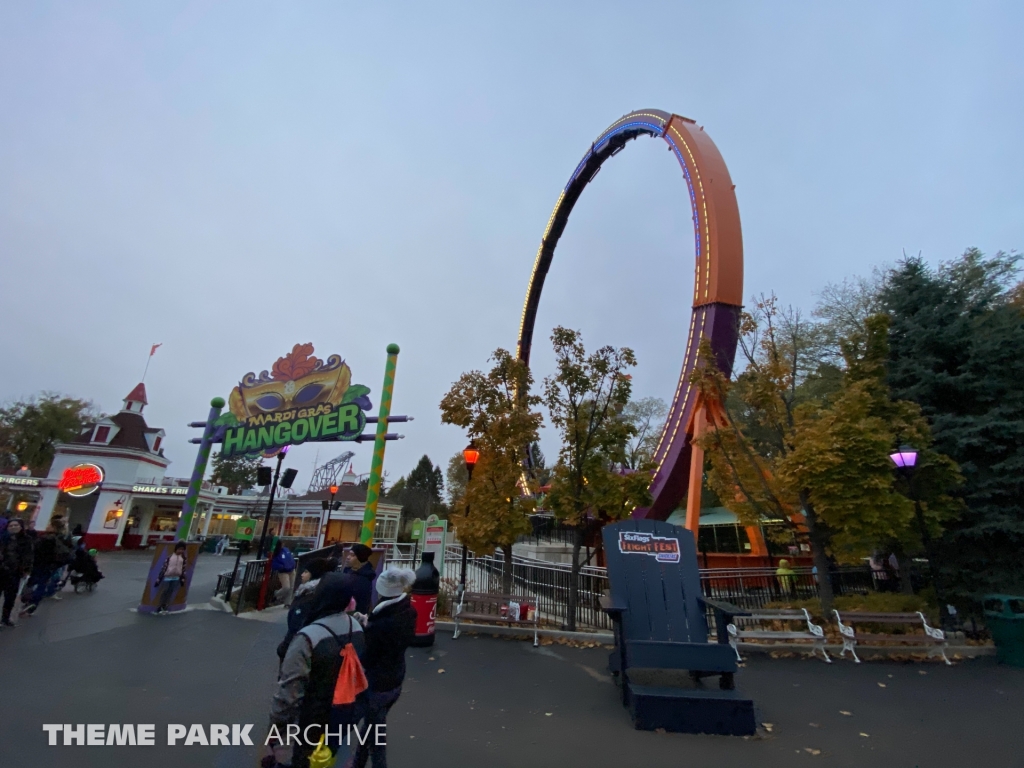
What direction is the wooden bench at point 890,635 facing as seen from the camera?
toward the camera

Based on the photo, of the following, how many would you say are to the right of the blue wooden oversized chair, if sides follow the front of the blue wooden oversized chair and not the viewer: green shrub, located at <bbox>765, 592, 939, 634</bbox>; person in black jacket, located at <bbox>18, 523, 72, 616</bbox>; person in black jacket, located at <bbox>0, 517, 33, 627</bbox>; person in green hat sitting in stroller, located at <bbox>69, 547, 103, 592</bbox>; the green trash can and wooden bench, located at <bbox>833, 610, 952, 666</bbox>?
3

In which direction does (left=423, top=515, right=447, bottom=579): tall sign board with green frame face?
toward the camera

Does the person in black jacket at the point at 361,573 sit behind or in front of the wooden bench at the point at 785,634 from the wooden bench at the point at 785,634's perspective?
in front

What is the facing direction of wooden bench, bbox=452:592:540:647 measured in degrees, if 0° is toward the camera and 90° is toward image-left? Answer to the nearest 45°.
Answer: approximately 0°

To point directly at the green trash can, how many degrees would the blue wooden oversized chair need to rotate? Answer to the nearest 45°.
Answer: approximately 135° to its left

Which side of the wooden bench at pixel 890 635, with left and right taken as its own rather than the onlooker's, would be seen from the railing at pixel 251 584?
right

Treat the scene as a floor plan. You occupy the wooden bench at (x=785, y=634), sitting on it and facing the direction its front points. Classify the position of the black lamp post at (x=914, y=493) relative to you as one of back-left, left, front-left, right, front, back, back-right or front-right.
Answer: back-left

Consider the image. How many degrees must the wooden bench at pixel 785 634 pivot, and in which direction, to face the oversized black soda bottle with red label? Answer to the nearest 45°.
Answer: approximately 45° to its right

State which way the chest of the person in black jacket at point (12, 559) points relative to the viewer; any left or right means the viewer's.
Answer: facing the viewer

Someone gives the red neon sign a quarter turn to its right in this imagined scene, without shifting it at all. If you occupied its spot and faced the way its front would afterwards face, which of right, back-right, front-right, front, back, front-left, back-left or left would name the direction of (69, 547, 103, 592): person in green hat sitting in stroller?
left

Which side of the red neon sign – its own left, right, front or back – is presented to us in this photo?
front

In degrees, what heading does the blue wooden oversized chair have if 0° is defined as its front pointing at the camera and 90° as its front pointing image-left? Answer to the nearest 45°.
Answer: approximately 0°
